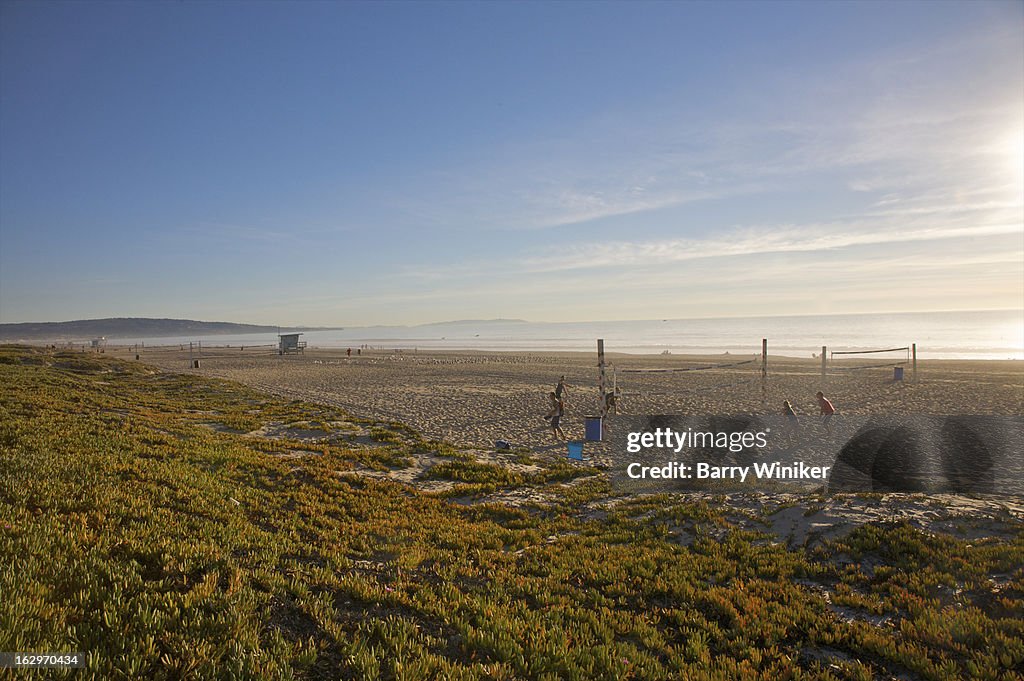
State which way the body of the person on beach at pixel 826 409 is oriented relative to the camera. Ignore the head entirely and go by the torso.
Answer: to the viewer's left

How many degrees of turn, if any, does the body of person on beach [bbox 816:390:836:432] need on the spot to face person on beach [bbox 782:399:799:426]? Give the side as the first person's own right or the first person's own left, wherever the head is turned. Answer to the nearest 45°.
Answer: approximately 45° to the first person's own left
